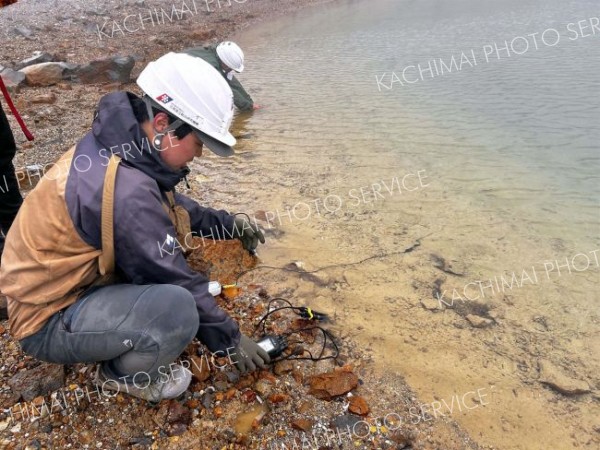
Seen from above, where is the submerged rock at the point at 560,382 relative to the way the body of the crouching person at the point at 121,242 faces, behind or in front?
in front

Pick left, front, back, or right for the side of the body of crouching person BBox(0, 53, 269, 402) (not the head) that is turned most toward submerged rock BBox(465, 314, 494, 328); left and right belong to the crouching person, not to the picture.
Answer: front

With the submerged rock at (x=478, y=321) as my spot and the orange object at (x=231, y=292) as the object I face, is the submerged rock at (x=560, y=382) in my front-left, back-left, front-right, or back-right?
back-left

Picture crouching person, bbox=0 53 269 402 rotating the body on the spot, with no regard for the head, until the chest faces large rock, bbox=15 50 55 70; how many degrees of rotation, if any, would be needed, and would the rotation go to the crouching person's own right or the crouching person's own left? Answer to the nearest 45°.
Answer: approximately 90° to the crouching person's own left

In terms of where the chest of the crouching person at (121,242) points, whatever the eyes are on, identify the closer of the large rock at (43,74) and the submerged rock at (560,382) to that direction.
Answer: the submerged rock

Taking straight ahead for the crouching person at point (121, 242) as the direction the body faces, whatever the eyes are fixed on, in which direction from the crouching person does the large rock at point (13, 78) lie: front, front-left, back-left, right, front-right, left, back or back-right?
left

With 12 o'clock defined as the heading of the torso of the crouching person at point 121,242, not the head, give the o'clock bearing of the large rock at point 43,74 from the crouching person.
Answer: The large rock is roughly at 9 o'clock from the crouching person.

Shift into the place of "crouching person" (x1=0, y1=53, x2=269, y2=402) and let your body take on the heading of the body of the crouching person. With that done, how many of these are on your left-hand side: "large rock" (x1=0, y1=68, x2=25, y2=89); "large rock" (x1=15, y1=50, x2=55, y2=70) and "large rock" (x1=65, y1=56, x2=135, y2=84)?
3

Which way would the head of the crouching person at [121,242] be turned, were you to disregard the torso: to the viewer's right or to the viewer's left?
to the viewer's right

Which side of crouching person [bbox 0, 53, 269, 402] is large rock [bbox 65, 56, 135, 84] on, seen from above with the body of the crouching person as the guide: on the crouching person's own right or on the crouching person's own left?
on the crouching person's own left

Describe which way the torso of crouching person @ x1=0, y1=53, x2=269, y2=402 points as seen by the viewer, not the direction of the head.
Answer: to the viewer's right
